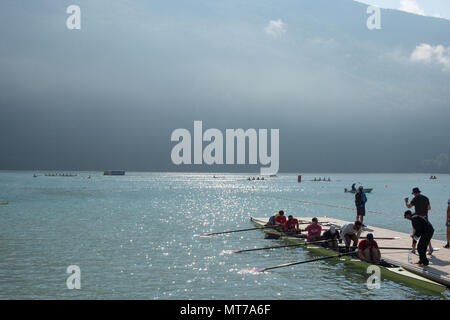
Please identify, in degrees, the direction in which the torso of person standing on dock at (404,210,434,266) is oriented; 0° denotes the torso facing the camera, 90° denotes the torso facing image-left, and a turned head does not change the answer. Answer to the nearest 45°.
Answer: approximately 90°

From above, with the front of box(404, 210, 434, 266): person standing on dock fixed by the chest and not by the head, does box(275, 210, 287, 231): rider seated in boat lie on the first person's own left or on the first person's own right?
on the first person's own right

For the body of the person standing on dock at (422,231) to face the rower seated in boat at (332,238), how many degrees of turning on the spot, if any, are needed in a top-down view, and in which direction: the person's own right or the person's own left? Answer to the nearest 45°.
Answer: approximately 45° to the person's own right
